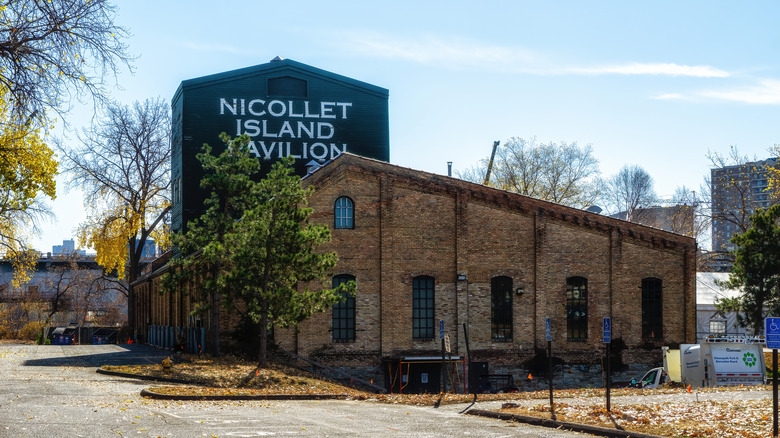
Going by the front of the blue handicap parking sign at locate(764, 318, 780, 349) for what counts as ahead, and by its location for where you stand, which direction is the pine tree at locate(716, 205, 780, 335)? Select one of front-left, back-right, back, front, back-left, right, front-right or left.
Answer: back

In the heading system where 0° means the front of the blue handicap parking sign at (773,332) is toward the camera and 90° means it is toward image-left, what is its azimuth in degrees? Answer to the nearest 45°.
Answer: approximately 0°

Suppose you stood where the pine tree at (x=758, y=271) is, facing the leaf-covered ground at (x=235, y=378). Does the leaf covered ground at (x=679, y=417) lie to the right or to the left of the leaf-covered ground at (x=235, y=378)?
left
